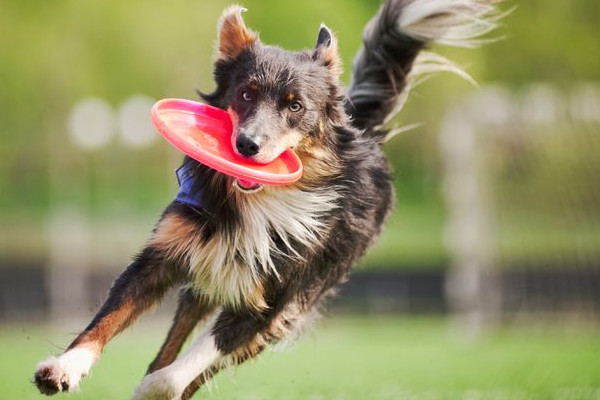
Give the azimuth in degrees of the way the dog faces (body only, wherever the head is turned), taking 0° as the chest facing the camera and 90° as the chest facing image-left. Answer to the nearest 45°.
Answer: approximately 45°
